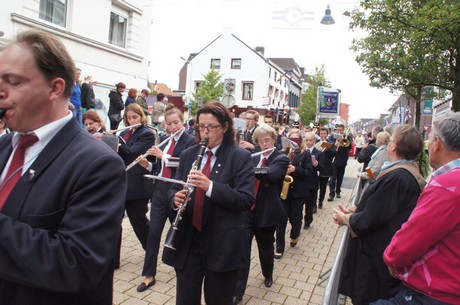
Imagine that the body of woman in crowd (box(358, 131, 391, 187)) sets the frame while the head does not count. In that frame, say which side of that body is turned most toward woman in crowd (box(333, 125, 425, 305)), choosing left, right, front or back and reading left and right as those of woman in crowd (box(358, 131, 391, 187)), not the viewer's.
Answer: left

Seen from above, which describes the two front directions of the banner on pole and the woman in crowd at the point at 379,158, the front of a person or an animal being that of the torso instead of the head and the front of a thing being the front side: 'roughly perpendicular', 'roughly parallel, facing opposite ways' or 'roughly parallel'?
roughly perpendicular

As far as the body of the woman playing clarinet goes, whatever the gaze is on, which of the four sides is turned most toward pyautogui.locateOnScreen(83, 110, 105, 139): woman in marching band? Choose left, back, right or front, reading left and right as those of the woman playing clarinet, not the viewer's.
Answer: right

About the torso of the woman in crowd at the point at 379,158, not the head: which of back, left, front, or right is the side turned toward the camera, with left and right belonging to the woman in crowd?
left

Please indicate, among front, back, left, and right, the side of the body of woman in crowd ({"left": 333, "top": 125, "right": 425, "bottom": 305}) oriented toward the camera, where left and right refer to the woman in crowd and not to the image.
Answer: left

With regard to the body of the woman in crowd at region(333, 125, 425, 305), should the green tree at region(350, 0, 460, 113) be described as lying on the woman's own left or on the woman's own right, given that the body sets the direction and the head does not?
on the woman's own right

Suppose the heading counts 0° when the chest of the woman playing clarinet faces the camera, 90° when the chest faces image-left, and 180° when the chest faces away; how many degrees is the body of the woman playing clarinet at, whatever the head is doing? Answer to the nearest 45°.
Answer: approximately 45°

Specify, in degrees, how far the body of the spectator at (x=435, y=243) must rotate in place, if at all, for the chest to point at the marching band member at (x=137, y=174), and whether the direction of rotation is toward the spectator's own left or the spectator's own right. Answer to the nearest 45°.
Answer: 0° — they already face them

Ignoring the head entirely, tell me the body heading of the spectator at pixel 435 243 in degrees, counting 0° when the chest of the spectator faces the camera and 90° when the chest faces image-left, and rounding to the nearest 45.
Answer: approximately 135°

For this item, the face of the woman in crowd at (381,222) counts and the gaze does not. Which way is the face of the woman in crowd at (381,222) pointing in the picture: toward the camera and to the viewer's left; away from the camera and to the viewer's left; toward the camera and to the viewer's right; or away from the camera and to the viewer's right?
away from the camera and to the viewer's left

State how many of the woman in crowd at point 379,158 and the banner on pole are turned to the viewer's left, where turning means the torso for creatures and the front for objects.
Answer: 1
